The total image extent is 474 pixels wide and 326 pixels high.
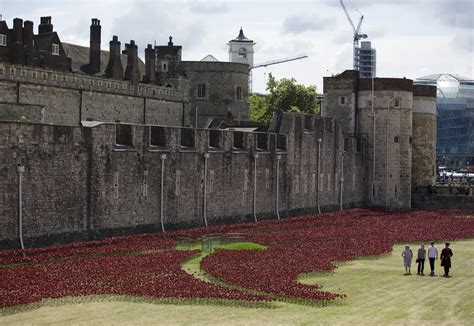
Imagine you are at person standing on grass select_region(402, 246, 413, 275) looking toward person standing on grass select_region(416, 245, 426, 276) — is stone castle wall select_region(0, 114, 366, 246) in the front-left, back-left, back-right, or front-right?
back-left

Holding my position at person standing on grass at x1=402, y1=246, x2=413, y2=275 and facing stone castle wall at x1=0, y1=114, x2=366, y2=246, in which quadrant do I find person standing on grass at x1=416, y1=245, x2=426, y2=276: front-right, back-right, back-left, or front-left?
back-right

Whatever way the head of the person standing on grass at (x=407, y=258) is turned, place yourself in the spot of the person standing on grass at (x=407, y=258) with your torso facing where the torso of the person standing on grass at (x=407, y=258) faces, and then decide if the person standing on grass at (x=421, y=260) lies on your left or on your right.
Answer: on your right

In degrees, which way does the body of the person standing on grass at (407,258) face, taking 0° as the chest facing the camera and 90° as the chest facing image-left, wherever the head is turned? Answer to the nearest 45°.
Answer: approximately 180°

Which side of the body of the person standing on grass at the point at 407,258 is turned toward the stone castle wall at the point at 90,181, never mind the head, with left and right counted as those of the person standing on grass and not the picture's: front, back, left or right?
left
